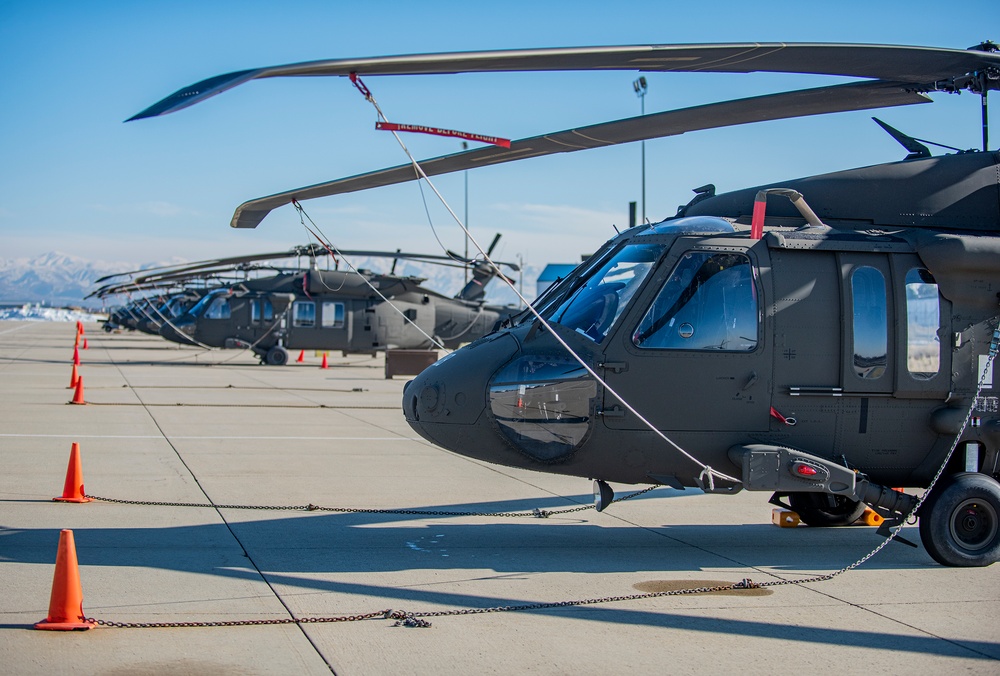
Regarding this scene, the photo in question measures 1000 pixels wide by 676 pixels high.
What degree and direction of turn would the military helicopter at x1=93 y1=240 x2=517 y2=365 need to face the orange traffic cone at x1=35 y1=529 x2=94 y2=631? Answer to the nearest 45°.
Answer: approximately 90° to its left

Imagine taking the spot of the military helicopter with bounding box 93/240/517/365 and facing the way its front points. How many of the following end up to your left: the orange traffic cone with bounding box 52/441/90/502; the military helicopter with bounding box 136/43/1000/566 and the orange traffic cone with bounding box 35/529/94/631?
3

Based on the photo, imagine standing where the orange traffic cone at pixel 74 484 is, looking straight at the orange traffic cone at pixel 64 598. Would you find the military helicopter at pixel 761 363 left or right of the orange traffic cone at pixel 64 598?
left

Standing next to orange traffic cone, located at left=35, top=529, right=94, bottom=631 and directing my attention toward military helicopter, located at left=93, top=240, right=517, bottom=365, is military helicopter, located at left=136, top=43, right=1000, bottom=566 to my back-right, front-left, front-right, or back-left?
front-right

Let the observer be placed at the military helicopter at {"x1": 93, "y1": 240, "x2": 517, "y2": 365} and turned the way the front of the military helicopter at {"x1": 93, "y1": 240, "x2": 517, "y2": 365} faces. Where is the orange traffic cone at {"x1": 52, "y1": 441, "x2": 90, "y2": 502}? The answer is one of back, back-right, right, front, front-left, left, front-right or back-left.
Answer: left

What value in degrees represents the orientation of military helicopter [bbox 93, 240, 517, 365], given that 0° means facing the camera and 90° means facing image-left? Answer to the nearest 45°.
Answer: approximately 90°

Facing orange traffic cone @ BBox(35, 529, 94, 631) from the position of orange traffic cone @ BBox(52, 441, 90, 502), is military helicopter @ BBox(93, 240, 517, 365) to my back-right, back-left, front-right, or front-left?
back-left

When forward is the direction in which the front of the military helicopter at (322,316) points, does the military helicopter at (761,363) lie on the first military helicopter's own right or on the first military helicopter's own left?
on the first military helicopter's own left
